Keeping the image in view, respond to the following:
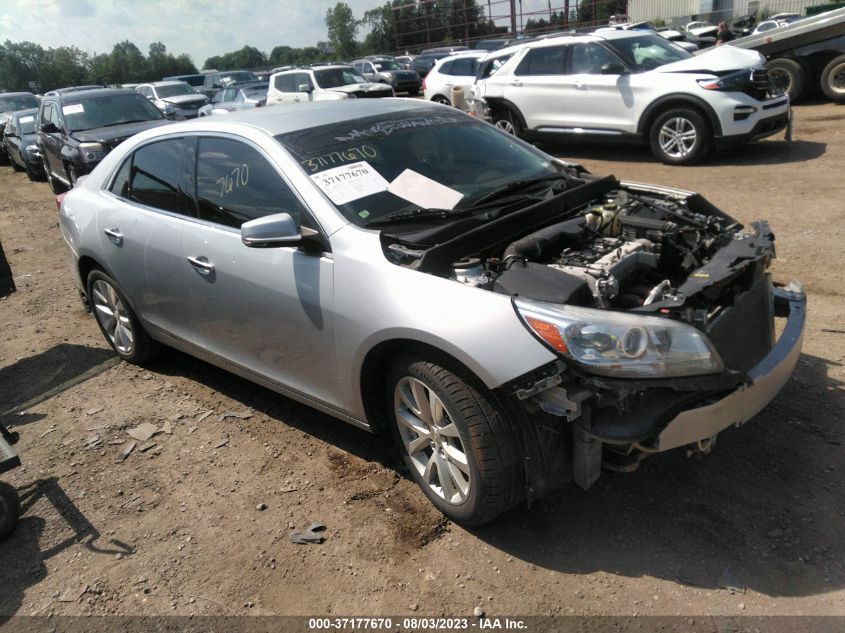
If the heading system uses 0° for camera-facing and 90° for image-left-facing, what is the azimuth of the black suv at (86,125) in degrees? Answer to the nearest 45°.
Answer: approximately 315°

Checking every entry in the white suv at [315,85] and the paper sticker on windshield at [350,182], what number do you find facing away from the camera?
0

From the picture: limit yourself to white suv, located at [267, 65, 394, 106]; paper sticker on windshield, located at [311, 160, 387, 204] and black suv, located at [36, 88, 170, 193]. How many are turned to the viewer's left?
0

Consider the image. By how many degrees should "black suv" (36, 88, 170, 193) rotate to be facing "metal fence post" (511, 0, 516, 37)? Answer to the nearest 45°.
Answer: approximately 90° to its left

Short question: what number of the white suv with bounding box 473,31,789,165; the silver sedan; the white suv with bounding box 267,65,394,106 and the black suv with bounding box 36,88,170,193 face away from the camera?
0

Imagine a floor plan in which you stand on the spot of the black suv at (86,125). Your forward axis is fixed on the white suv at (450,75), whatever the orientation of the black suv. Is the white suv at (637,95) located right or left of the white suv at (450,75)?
right

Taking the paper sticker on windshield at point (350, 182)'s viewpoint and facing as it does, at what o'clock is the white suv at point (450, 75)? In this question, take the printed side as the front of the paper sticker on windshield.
The white suv is roughly at 8 o'clock from the paper sticker on windshield.

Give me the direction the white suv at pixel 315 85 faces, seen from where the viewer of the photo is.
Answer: facing the viewer and to the right of the viewer

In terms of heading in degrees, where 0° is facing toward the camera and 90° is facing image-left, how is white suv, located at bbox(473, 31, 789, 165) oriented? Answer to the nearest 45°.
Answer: approximately 315°

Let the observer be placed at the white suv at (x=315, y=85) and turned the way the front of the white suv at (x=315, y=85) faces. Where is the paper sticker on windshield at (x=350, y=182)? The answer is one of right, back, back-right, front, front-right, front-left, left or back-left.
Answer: front-right

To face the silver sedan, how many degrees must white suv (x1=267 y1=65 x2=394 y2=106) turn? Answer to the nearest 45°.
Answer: approximately 45° to its right

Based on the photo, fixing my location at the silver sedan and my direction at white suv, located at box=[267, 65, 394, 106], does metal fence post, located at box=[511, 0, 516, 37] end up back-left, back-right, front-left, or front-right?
front-right

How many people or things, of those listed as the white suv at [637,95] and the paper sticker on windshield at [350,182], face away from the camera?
0

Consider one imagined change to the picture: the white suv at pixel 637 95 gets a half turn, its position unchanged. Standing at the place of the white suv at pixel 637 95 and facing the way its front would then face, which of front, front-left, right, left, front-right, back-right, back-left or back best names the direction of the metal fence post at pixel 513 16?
front-right

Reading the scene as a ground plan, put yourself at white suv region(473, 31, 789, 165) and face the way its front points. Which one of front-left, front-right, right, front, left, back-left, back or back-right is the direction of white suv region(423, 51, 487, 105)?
back

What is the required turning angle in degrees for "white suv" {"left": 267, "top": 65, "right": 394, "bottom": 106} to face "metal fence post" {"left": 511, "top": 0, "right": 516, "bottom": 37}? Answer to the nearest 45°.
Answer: approximately 90° to its left

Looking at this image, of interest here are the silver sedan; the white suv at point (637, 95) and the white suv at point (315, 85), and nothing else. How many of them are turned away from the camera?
0
